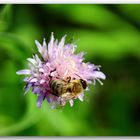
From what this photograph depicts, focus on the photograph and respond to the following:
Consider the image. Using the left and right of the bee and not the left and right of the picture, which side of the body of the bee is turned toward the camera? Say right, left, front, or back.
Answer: right
